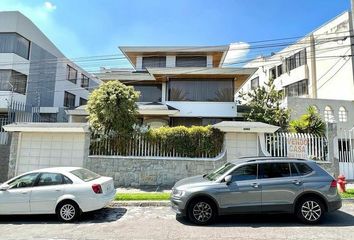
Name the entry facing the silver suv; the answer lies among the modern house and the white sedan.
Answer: the modern house

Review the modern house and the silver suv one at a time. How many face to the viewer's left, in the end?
1

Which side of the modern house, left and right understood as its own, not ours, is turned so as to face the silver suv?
front

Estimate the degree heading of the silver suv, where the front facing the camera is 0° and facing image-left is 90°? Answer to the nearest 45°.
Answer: approximately 90°

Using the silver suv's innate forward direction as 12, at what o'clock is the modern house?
The modern house is roughly at 2 o'clock from the silver suv.

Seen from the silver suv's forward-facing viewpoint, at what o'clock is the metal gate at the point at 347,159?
The metal gate is roughly at 4 o'clock from the silver suv.

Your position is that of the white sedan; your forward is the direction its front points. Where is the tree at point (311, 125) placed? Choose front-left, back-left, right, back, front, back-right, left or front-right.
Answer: back-right

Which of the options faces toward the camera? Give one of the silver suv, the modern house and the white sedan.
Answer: the modern house

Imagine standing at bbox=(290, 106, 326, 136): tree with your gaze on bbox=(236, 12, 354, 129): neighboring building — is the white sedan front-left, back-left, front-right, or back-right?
back-left

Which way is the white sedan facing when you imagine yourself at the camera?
facing away from the viewer and to the left of the viewer

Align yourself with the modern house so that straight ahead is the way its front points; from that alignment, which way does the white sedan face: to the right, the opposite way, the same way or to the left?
to the right

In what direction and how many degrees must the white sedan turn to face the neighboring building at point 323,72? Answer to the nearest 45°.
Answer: approximately 135° to its right

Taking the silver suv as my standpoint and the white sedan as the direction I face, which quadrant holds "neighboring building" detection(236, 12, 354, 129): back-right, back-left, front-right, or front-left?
back-right

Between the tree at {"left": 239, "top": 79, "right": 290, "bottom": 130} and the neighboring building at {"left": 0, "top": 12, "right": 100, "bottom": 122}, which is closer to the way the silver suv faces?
the neighboring building

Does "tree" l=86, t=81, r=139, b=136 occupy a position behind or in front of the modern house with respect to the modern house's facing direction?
in front

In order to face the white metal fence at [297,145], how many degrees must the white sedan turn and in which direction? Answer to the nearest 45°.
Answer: approximately 135° to its right
